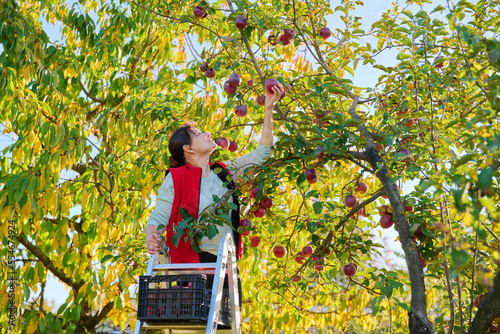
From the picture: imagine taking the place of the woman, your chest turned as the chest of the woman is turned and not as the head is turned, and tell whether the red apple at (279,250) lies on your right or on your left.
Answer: on your left

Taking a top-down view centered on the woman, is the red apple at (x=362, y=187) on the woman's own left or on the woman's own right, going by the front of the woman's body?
on the woman's own left

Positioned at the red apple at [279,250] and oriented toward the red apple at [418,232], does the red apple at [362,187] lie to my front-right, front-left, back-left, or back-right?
front-left

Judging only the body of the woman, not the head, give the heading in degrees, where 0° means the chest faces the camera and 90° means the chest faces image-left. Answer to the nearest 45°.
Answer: approximately 315°

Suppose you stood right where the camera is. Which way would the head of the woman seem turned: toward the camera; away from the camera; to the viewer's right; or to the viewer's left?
to the viewer's right

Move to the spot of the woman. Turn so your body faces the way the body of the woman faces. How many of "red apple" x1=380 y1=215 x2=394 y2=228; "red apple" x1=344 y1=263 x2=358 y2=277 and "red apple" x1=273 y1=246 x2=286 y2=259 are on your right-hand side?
0

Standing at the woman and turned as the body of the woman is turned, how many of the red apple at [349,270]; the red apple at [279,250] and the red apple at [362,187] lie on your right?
0
